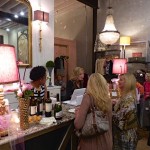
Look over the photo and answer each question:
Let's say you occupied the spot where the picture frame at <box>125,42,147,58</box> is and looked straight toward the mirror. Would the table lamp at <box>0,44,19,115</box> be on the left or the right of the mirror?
left

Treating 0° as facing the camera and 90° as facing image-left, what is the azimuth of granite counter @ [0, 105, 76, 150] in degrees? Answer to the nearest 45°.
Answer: approximately 315°

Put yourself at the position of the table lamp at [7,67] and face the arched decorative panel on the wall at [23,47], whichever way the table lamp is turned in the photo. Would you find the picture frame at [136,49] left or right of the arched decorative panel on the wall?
right

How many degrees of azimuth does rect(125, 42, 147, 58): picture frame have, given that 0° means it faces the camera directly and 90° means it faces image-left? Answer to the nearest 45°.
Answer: approximately 0°

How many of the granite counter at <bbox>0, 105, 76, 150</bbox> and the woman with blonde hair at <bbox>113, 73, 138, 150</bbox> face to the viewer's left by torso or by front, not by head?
1

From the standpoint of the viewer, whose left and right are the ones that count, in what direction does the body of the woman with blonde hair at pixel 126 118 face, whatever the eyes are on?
facing to the left of the viewer

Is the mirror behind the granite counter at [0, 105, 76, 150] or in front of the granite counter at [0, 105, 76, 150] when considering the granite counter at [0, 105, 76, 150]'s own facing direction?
behind
